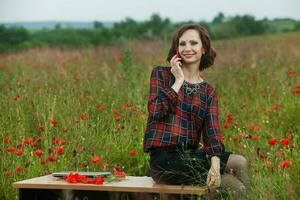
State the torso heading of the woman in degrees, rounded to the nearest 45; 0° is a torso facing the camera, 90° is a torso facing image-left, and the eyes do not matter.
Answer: approximately 315°

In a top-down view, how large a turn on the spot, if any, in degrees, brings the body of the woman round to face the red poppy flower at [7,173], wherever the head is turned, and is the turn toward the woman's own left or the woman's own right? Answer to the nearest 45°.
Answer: approximately 135° to the woman's own right
